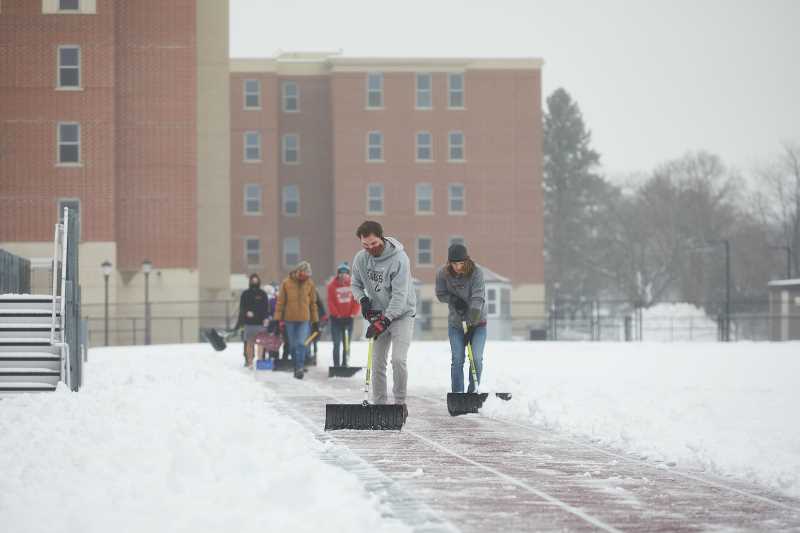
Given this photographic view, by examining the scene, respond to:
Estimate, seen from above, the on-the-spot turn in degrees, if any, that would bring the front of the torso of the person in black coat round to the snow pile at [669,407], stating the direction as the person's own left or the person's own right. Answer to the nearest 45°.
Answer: approximately 45° to the person's own left

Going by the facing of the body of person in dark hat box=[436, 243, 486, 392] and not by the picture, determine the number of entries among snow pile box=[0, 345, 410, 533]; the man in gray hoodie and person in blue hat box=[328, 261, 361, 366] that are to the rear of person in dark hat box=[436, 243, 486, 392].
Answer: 1

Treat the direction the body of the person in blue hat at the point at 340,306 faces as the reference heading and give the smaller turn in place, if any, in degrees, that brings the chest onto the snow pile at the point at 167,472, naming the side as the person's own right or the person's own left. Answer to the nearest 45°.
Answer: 0° — they already face it

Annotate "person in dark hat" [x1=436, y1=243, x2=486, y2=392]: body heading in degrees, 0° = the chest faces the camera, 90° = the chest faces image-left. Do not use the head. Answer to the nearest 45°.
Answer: approximately 0°

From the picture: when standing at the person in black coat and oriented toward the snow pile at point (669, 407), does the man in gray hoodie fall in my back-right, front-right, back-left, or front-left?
front-right

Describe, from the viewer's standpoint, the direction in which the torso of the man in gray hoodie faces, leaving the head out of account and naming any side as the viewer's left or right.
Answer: facing the viewer and to the left of the viewer

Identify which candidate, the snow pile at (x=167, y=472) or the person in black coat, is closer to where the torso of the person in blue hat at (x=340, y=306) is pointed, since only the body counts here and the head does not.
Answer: the snow pile

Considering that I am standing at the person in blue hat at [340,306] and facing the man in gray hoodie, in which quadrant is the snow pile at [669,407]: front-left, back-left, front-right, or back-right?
front-left

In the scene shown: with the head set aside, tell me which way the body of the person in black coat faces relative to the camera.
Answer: toward the camera

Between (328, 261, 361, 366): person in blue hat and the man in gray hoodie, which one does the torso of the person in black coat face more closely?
the man in gray hoodie

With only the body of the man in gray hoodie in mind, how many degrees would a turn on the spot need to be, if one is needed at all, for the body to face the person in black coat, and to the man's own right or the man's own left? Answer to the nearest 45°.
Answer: approximately 135° to the man's own right

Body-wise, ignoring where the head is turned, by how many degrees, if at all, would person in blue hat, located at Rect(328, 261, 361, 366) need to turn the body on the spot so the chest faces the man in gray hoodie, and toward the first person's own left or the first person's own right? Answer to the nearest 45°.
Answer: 0° — they already face them

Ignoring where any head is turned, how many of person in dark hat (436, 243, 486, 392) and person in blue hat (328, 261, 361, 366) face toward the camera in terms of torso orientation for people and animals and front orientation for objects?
2

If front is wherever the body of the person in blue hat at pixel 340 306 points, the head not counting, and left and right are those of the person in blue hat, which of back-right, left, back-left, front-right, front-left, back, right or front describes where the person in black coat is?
back-right

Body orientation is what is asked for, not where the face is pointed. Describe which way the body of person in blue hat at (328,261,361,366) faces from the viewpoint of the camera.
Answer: toward the camera

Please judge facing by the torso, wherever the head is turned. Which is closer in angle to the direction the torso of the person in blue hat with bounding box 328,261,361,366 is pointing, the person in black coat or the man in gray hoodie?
the man in gray hoodie

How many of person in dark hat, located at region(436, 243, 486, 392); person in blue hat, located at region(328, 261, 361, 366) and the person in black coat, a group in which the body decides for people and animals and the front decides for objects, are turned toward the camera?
3

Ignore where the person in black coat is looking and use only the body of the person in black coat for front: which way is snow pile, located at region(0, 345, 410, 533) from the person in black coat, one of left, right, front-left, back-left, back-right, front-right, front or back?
front

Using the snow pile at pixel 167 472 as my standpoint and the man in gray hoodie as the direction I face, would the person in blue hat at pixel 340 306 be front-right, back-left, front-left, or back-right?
front-left
